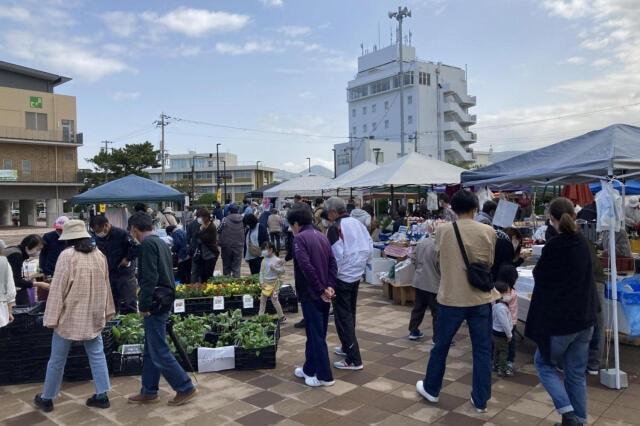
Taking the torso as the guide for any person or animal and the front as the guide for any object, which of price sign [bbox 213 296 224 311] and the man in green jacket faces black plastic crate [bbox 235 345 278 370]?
the price sign

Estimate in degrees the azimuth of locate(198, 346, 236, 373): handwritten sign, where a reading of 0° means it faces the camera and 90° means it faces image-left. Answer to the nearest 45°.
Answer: approximately 0°

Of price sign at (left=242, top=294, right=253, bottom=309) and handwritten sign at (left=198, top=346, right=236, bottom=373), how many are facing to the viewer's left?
0

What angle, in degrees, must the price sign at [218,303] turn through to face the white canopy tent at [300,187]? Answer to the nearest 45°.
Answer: approximately 180°

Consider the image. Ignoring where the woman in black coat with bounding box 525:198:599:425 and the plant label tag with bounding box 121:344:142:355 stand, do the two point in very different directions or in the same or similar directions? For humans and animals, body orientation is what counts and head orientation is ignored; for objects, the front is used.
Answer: very different directions

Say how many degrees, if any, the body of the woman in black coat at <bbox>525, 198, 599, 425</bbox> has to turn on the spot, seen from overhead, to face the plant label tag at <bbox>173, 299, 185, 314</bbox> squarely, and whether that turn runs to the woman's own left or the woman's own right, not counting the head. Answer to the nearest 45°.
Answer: approximately 45° to the woman's own left

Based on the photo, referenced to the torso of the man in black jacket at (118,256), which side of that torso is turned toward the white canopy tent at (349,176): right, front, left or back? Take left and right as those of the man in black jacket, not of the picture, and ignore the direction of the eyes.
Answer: back

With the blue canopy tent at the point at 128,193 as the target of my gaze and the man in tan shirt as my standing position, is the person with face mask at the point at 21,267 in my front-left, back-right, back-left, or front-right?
front-left

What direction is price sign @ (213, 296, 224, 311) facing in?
toward the camera

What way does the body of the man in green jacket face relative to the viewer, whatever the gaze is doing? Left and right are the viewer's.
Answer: facing to the left of the viewer

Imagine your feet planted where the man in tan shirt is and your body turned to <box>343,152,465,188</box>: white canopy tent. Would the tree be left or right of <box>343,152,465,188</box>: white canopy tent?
left

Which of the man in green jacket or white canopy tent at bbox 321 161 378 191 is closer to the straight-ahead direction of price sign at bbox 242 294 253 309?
the man in green jacket

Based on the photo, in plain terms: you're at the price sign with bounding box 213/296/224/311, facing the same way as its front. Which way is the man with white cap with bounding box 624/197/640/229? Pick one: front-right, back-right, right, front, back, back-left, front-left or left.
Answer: left

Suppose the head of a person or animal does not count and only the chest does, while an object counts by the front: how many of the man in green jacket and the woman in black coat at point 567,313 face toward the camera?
0
